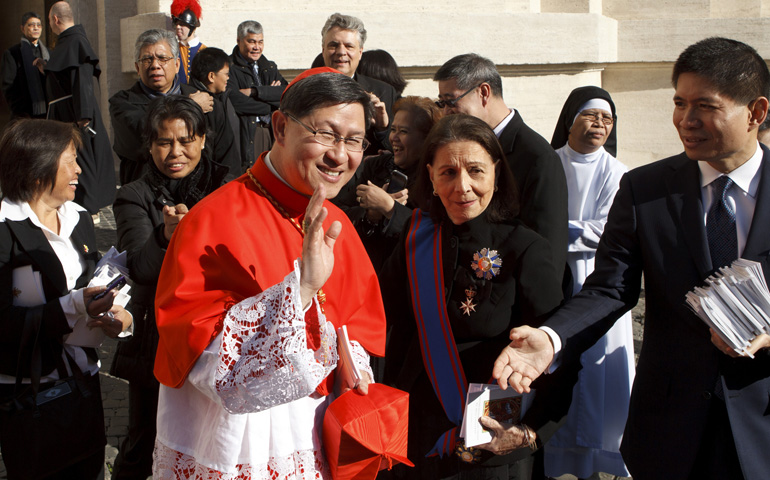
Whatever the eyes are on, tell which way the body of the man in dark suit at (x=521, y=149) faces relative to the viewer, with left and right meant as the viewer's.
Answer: facing to the left of the viewer

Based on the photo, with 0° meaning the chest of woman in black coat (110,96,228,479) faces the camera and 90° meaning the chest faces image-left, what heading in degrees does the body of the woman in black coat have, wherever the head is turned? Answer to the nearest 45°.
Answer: approximately 0°

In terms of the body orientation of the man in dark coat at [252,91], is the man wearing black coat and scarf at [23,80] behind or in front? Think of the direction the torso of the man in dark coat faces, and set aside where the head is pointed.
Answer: behind

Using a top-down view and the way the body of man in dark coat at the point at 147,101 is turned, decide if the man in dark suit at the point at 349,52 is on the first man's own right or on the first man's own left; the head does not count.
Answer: on the first man's own left

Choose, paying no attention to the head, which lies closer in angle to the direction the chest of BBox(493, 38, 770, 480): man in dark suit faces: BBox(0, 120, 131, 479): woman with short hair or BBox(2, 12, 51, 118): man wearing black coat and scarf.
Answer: the woman with short hair

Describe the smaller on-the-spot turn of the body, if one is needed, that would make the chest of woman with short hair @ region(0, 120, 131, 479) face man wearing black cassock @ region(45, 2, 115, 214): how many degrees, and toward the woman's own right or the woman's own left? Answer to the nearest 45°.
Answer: approximately 135° to the woman's own left

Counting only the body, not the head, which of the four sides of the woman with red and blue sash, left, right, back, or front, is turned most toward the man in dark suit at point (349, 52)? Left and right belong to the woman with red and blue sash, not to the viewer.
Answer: back

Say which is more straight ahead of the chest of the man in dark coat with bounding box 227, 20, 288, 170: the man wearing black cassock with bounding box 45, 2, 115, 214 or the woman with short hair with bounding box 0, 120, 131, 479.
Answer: the woman with short hair

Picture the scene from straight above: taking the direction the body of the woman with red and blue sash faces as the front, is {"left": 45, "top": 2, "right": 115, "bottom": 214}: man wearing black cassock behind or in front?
behind
